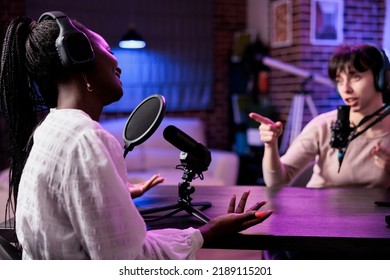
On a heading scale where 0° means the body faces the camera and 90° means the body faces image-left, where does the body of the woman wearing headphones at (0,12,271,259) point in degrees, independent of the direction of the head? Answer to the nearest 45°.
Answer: approximately 225°

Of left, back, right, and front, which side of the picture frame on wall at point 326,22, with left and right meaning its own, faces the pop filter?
front

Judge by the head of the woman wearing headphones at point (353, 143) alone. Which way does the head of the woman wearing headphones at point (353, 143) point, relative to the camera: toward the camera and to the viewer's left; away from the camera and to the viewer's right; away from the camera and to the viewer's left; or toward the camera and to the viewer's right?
toward the camera and to the viewer's left

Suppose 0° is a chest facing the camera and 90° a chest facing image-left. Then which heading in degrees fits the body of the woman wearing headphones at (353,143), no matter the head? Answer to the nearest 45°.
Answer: approximately 45°

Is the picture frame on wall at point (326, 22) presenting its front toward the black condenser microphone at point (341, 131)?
yes

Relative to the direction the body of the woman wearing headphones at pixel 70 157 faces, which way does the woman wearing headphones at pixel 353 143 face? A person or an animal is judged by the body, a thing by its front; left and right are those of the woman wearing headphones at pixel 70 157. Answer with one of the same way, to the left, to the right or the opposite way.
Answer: the opposite way

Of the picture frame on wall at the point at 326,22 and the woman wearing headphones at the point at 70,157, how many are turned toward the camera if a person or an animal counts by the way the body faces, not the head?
1

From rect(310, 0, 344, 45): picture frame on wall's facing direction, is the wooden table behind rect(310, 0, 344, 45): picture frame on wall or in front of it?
in front

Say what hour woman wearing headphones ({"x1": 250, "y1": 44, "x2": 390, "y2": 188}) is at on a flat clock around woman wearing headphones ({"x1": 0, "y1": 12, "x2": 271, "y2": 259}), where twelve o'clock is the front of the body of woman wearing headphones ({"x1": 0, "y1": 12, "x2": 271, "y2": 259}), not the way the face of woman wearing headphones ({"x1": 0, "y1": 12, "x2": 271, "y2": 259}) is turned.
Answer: woman wearing headphones ({"x1": 250, "y1": 44, "x2": 390, "y2": 188}) is roughly at 12 o'clock from woman wearing headphones ({"x1": 0, "y1": 12, "x2": 271, "y2": 259}).

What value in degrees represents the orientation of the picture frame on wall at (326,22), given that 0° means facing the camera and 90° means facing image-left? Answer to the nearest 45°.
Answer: approximately 0°

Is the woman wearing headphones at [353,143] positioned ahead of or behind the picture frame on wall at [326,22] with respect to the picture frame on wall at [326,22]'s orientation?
ahead

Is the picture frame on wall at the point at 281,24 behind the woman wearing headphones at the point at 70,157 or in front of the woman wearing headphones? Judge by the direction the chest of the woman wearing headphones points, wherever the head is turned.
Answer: in front

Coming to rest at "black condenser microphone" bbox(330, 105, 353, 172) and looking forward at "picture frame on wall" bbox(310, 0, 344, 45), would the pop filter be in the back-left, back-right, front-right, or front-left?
back-left

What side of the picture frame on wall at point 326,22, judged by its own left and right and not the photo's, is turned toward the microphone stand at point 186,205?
front

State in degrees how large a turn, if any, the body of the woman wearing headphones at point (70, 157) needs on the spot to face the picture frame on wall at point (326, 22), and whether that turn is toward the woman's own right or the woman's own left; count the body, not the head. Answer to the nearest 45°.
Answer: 0° — they already face it
